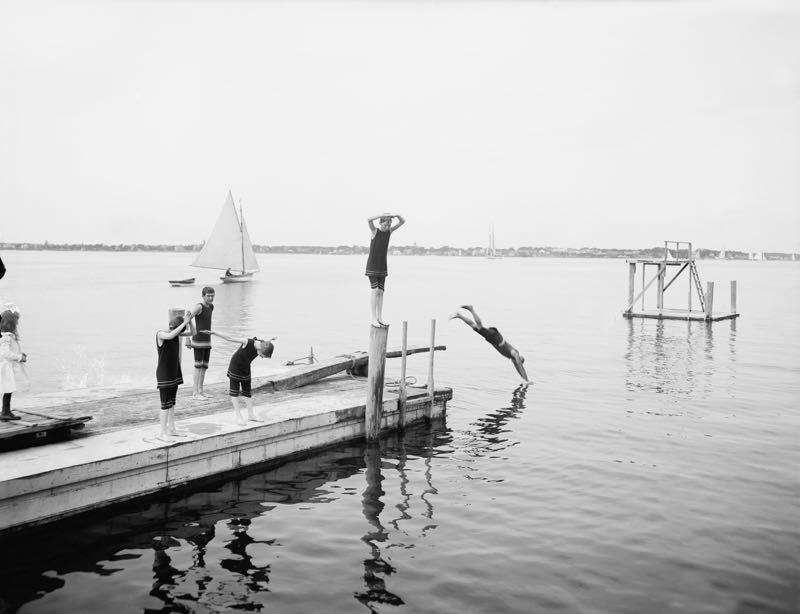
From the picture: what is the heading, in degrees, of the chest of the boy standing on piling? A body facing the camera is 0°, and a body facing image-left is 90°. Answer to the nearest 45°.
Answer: approximately 315°

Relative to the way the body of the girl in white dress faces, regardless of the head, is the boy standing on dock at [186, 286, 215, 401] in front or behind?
in front

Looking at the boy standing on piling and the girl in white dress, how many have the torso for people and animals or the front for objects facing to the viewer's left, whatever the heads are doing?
0

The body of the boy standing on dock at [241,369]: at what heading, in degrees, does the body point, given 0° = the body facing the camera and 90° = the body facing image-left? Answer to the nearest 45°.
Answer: approximately 315°

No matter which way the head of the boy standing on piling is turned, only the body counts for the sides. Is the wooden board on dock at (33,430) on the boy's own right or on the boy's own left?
on the boy's own right

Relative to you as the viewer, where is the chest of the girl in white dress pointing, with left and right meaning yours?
facing to the right of the viewer

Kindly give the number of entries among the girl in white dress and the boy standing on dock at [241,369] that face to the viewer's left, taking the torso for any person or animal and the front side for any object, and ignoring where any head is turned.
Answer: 0

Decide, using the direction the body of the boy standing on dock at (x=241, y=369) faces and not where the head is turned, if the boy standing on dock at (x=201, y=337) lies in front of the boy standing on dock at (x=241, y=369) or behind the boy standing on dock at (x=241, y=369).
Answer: behind
